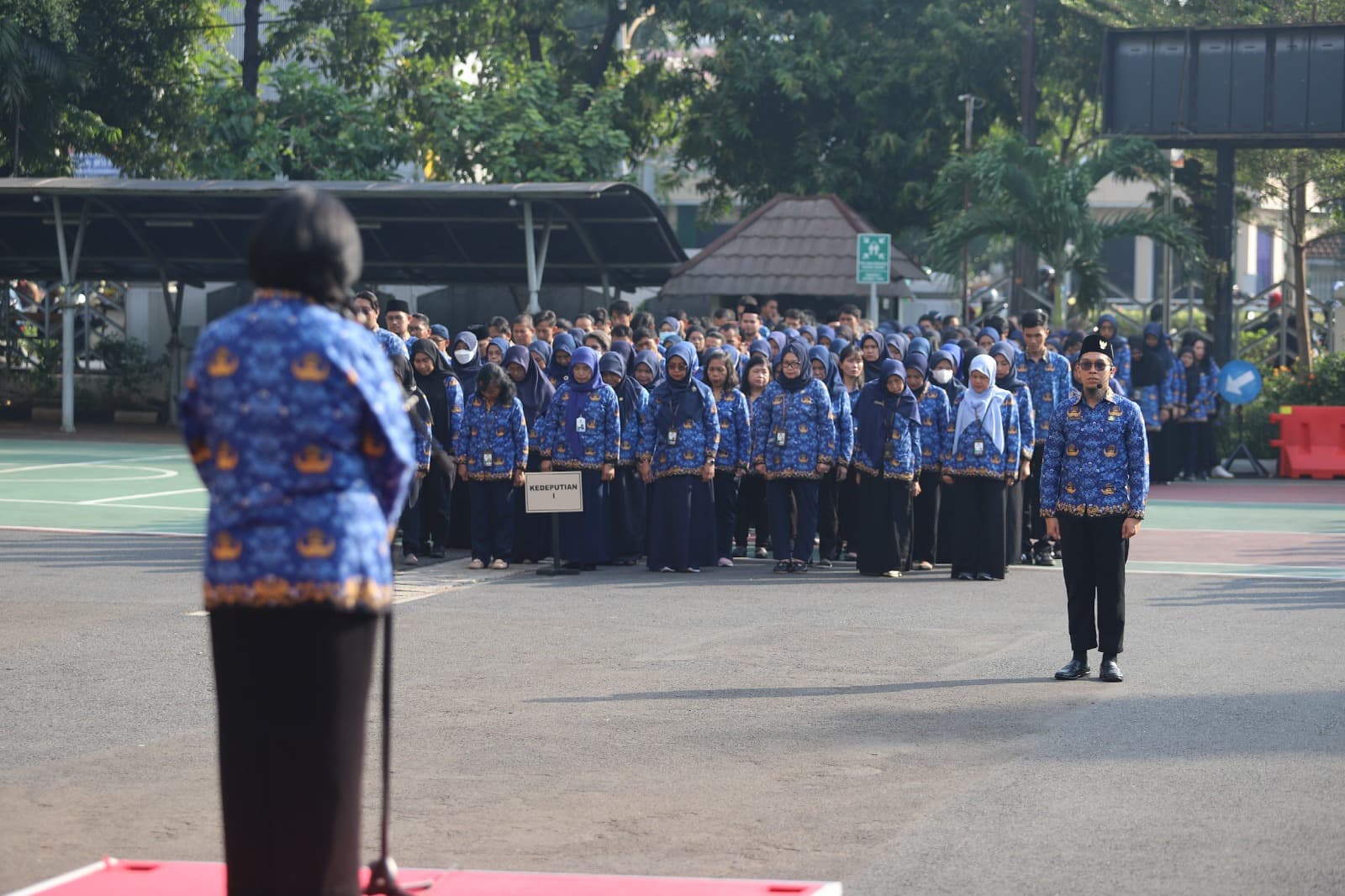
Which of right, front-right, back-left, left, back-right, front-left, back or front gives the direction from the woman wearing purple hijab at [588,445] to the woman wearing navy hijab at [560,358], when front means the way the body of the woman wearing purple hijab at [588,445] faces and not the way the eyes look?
back

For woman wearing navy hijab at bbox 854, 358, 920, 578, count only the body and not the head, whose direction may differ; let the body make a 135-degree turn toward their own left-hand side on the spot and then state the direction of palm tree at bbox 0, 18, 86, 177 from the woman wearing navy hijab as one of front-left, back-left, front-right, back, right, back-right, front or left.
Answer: left

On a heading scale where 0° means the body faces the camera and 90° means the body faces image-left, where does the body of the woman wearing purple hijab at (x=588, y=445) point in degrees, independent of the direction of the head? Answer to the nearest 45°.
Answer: approximately 0°

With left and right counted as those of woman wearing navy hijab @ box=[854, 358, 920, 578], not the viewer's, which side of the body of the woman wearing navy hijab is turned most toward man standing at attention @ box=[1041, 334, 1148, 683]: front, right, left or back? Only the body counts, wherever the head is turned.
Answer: front

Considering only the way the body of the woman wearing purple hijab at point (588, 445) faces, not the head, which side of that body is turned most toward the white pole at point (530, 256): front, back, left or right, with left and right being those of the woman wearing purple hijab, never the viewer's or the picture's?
back

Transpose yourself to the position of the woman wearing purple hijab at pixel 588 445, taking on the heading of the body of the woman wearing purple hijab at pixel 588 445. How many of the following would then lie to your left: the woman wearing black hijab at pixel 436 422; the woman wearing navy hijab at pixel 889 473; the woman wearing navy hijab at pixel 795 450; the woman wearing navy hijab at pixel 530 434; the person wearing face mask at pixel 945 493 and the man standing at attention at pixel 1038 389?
4

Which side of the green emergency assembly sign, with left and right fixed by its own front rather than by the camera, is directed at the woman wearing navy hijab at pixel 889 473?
front

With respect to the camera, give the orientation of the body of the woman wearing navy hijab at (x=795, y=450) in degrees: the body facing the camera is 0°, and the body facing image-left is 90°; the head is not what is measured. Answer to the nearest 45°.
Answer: approximately 0°

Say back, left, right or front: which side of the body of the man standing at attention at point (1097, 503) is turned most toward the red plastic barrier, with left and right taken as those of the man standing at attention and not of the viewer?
back
